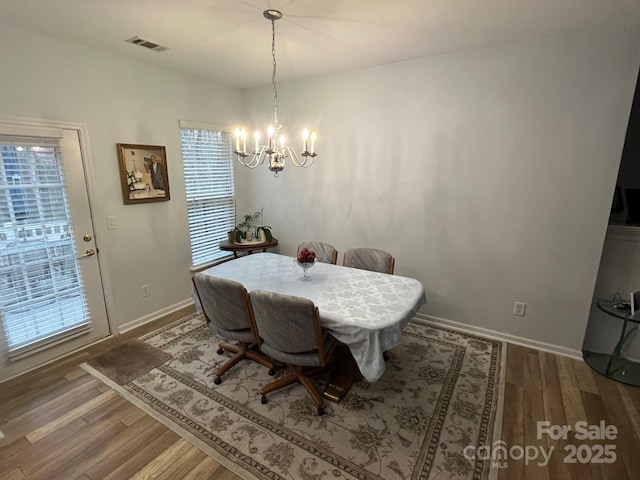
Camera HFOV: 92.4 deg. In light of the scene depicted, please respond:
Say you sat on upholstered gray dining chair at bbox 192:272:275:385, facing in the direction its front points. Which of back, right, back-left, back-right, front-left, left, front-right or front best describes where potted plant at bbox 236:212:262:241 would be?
front-left

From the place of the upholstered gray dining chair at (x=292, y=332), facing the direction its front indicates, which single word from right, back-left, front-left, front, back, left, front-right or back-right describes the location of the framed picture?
left

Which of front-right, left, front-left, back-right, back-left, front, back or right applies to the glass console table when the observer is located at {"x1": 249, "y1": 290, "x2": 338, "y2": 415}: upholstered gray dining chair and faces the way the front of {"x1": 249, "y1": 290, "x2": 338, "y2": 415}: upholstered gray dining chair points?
front-right

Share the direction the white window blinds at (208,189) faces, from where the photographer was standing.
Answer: facing the viewer and to the right of the viewer

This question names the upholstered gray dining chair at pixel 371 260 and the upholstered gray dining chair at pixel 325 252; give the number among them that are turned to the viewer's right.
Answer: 0

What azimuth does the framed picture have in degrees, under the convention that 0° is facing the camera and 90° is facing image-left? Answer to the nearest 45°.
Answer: approximately 315°

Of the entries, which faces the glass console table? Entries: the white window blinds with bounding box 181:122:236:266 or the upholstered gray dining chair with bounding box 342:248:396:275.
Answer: the white window blinds

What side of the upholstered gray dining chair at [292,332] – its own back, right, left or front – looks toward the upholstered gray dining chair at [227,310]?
left

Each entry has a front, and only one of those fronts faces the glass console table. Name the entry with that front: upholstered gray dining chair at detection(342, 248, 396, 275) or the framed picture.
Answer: the framed picture

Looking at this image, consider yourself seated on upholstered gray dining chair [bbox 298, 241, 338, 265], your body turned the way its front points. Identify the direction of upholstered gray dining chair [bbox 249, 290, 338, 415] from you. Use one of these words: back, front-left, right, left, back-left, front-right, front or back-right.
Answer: front-left

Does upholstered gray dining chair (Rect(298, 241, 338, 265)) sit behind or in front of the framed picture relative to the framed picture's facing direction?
in front

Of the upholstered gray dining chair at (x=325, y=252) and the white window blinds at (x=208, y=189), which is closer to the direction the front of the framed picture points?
the upholstered gray dining chair

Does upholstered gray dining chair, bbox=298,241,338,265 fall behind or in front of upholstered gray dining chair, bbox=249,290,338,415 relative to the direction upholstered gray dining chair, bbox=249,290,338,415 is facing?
in front

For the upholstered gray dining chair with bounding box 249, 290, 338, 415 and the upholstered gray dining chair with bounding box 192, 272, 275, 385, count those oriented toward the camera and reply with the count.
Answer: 0

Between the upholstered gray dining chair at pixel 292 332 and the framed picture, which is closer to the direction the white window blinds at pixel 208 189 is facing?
the upholstered gray dining chair

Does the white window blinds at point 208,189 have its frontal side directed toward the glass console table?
yes

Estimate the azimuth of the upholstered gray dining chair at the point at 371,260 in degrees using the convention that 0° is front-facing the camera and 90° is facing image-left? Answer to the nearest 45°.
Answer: approximately 45°

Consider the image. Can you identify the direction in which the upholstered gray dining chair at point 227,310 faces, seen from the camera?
facing away from the viewer and to the right of the viewer

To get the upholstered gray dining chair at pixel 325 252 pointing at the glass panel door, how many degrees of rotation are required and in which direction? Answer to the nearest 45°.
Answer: approximately 45° to its right
